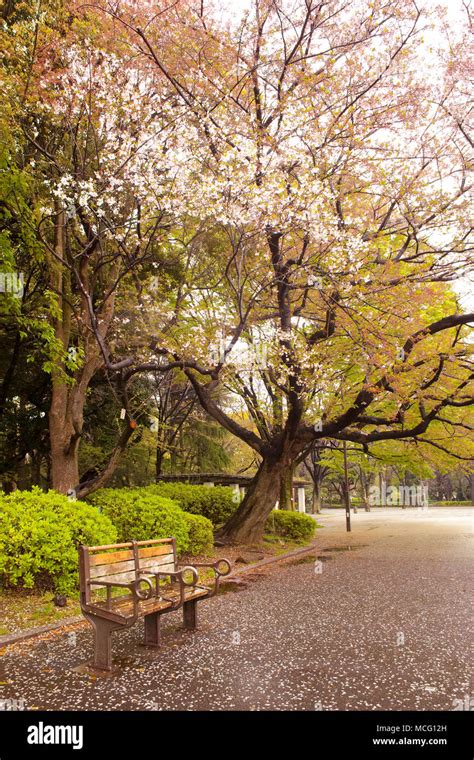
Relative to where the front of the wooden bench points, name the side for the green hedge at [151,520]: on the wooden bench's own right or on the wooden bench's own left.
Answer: on the wooden bench's own left

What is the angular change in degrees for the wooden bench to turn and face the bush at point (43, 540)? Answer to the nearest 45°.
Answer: approximately 180°

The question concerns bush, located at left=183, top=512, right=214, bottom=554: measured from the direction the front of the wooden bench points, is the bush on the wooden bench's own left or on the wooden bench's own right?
on the wooden bench's own left

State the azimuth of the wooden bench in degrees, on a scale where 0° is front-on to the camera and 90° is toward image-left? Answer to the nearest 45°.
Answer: approximately 315°

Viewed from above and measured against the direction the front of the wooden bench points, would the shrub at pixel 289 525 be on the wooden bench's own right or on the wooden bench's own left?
on the wooden bench's own left

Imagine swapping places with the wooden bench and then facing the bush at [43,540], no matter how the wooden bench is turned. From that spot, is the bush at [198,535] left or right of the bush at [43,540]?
right

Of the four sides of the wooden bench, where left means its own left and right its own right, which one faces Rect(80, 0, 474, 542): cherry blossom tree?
left

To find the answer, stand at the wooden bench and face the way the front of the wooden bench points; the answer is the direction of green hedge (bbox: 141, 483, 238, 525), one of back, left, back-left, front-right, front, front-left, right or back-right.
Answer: back-left
